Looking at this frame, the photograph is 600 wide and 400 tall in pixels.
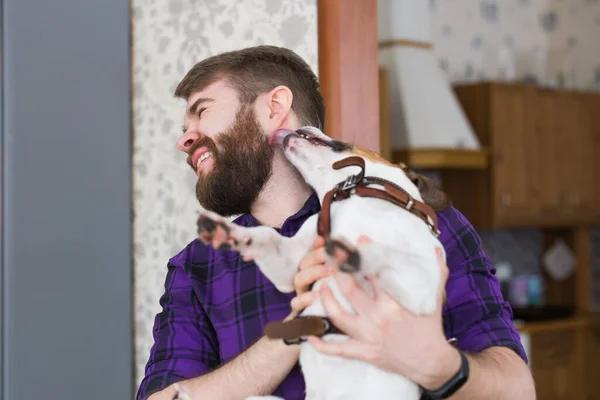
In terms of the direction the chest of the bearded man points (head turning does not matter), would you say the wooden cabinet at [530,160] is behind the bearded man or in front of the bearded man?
behind

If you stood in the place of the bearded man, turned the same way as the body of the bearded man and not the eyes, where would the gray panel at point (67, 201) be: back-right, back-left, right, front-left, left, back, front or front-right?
back-right

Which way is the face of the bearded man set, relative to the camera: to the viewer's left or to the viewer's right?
to the viewer's left

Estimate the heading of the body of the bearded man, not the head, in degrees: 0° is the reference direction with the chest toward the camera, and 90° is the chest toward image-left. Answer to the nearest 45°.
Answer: approximately 0°
